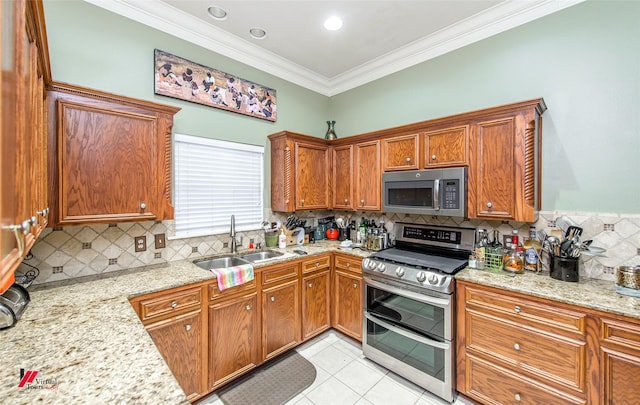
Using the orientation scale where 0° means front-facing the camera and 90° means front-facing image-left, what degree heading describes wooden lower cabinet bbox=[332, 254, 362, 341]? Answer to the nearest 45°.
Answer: approximately 45°

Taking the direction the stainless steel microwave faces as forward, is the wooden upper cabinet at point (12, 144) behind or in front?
in front

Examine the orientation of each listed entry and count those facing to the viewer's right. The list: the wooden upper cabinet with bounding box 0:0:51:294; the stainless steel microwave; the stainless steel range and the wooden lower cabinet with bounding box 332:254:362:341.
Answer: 1

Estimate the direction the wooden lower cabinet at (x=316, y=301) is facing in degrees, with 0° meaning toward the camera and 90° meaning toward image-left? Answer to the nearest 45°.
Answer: approximately 315°

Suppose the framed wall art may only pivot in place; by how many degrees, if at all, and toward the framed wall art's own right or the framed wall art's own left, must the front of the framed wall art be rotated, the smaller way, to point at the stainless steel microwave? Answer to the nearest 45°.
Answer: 0° — it already faces it

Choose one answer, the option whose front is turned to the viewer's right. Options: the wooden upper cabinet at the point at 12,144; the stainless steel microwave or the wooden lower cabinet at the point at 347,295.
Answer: the wooden upper cabinet

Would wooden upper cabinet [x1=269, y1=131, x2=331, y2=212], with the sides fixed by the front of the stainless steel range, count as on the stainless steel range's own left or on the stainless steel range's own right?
on the stainless steel range's own right

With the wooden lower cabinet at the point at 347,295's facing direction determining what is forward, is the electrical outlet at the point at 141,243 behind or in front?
in front

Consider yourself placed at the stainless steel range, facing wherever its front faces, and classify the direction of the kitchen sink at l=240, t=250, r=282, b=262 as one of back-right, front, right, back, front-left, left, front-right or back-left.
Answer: front-right

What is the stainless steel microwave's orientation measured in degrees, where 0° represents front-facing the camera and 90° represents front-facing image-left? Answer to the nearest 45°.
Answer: approximately 45°

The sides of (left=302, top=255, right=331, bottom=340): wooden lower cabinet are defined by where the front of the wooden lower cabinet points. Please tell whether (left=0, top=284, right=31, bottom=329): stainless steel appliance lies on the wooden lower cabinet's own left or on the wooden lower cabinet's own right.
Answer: on the wooden lower cabinet's own right

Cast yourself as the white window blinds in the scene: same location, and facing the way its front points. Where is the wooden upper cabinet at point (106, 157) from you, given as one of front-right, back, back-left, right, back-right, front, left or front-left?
right

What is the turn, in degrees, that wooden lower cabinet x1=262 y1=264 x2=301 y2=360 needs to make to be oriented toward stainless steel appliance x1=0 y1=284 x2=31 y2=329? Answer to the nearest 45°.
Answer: approximately 90° to its right
